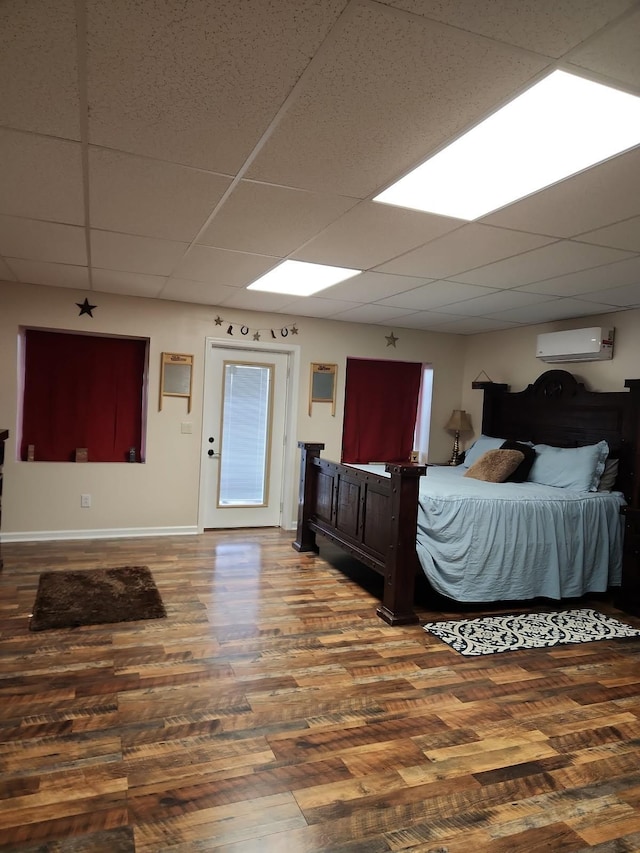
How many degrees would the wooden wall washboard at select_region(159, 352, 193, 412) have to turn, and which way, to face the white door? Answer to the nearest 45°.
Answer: approximately 90° to its left

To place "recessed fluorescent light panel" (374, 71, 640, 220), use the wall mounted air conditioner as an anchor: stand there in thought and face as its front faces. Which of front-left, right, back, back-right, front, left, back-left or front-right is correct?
front-left

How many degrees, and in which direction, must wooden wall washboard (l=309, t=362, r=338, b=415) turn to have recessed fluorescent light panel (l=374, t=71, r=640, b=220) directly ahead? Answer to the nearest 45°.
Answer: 0° — it already faces it

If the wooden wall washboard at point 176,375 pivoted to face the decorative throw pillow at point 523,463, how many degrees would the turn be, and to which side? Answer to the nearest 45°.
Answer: approximately 45° to its left

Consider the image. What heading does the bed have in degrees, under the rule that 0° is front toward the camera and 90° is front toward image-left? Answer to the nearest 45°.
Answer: approximately 45°

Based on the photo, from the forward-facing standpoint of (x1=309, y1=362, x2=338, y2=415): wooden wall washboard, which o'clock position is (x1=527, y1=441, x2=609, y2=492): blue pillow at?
The blue pillow is roughly at 10 o'clock from the wooden wall washboard.

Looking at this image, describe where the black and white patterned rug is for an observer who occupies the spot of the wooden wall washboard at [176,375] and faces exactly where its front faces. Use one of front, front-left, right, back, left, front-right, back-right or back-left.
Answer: front-left

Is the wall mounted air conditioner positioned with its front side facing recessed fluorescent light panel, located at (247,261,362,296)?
yes

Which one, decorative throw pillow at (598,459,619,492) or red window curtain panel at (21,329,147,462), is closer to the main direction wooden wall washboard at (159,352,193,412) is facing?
the decorative throw pillow

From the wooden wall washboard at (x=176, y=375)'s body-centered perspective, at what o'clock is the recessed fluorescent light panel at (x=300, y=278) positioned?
The recessed fluorescent light panel is roughly at 11 o'clock from the wooden wall washboard.

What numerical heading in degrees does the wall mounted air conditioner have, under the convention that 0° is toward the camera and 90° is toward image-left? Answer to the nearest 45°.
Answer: approximately 45°

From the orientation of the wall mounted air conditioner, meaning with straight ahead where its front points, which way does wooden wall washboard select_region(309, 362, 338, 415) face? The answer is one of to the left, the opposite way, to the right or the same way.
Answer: to the left

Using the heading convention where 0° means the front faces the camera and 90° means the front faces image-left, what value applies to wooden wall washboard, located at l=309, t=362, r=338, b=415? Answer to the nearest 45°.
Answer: approximately 0°

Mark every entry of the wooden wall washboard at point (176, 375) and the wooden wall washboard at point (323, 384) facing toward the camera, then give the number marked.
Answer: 2

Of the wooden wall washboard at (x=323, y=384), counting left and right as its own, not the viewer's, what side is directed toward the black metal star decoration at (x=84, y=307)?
right

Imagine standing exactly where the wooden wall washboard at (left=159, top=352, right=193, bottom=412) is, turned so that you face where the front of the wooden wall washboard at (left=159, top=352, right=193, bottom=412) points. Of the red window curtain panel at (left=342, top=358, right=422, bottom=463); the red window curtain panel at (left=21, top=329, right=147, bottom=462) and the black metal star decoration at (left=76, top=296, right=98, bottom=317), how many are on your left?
1
